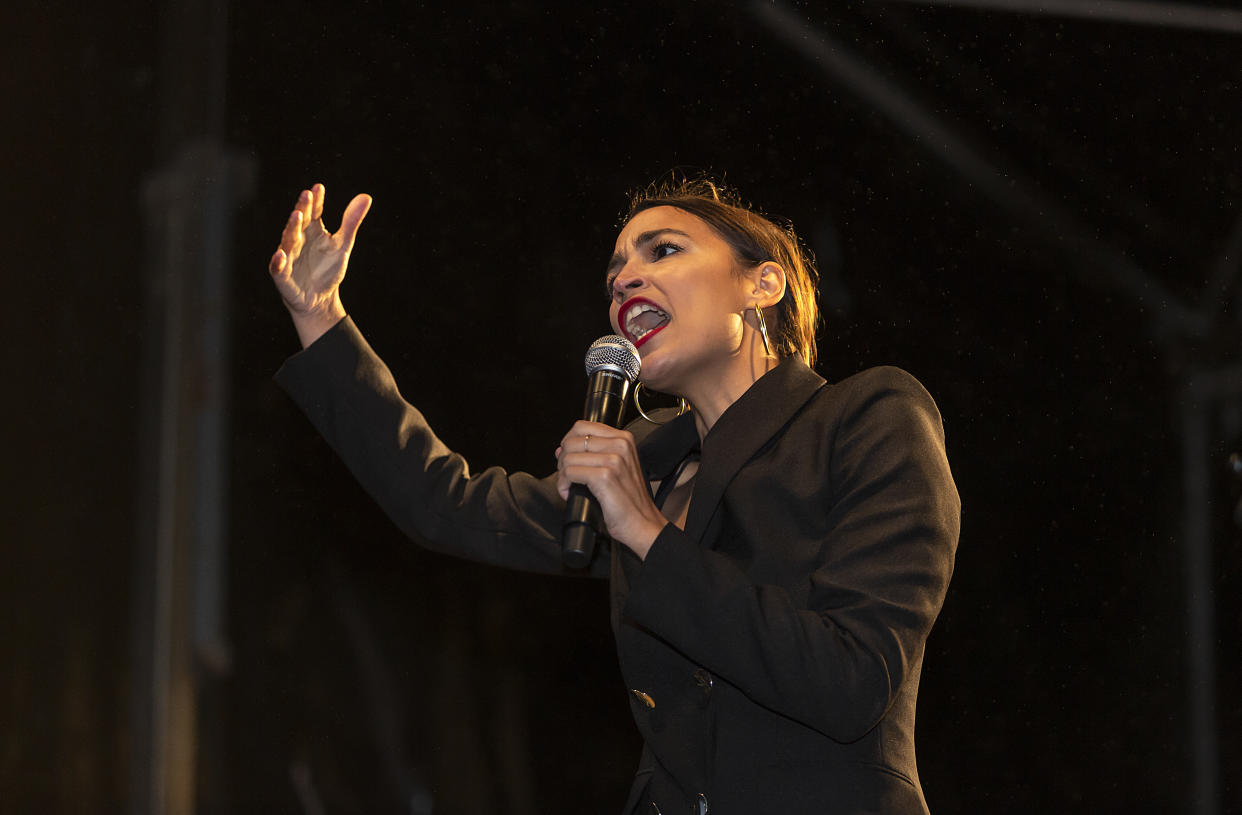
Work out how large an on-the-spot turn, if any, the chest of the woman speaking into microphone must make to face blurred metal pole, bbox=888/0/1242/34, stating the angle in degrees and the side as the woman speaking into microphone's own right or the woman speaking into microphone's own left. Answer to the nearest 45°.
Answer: approximately 180°

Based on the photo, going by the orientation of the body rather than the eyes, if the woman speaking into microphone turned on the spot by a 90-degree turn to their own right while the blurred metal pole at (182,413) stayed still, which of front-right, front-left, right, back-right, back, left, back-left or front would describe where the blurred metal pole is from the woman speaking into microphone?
front

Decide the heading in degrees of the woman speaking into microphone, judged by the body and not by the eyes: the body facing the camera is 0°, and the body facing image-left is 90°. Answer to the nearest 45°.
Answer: approximately 45°

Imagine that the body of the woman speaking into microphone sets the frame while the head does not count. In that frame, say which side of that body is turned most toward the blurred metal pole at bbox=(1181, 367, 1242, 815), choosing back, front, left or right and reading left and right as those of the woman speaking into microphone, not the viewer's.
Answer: back
